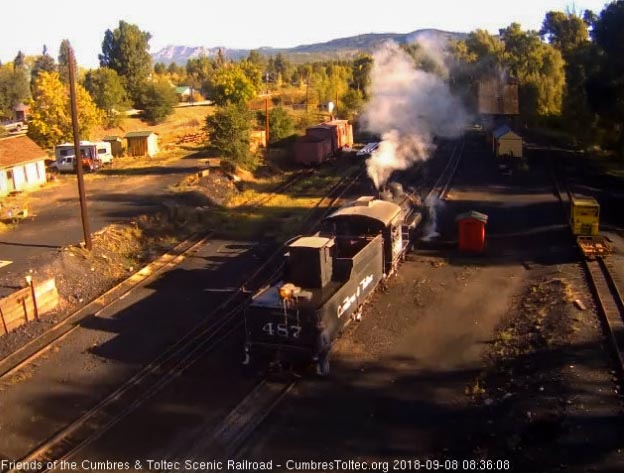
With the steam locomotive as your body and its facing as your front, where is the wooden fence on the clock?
The wooden fence is roughly at 8 o'clock from the steam locomotive.

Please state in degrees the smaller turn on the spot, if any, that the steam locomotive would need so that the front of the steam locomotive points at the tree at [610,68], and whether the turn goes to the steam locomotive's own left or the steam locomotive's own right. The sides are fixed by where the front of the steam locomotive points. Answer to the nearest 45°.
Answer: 0° — it already faces it

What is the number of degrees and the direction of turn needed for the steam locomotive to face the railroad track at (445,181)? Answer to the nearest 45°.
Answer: approximately 45° to its left

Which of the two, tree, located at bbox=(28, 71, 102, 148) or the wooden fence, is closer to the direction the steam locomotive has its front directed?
the tree

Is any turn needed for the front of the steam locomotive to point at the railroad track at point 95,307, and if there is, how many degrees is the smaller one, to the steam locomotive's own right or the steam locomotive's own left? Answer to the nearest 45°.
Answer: approximately 90° to the steam locomotive's own left

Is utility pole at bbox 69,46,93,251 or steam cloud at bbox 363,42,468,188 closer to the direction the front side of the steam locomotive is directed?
the steam cloud

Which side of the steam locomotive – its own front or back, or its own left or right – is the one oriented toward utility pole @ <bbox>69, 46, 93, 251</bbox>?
left

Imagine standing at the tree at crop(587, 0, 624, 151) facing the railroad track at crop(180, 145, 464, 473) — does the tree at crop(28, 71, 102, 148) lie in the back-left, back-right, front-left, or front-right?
front-right

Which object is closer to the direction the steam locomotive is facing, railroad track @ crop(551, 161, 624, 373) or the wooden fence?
the railroad track

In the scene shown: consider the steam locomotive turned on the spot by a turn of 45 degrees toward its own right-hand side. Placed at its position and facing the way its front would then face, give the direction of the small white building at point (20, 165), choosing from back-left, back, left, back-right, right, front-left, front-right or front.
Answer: back-left

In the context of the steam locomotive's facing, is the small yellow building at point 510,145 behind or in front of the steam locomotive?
in front

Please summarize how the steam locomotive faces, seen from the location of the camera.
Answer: facing away from the viewer and to the right of the viewer

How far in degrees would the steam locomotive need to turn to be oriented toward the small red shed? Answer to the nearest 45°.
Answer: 0° — it already faces it

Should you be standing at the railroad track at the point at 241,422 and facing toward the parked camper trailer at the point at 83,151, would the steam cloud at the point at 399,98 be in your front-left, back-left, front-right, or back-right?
front-right

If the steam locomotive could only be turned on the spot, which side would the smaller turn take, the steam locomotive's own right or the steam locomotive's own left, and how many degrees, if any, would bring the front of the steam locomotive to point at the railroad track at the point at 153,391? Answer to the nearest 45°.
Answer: approximately 180°
